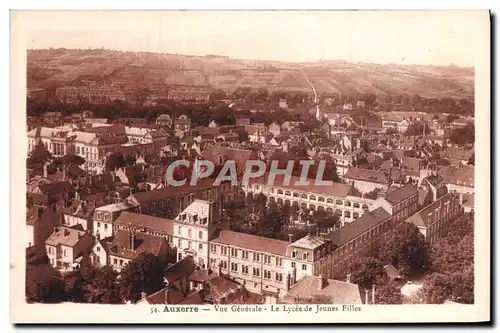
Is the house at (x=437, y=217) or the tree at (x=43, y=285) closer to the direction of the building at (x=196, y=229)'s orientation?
the tree

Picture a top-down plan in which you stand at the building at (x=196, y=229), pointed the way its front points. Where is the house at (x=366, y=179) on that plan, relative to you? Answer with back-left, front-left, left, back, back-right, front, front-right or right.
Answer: back-left

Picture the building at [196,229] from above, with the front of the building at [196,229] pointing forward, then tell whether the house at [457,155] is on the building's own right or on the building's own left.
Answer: on the building's own left

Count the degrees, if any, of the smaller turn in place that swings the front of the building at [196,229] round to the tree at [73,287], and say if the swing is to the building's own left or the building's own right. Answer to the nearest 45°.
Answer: approximately 45° to the building's own right

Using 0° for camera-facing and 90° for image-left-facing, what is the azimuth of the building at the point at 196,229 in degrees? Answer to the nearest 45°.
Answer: approximately 45°
